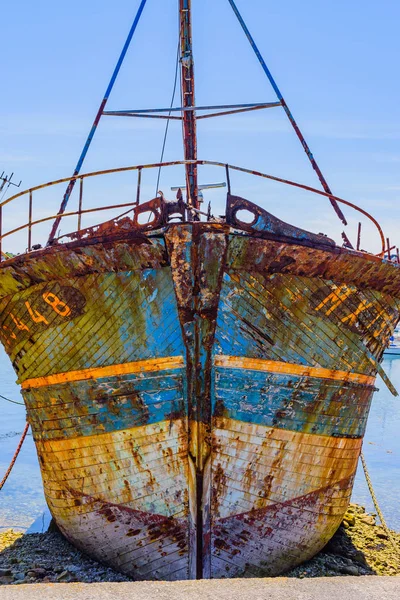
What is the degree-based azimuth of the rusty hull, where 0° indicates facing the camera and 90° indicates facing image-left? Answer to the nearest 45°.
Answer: approximately 0°
